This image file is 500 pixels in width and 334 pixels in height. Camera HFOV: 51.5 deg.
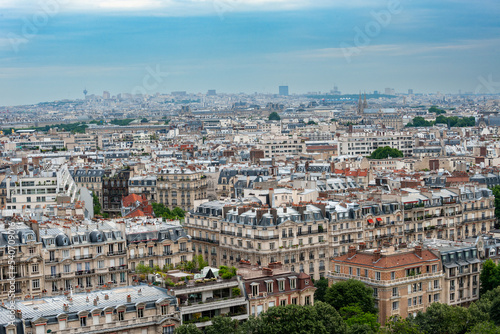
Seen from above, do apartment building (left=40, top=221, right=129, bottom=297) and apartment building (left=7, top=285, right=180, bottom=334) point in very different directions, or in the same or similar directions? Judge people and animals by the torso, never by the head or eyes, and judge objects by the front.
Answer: same or similar directions

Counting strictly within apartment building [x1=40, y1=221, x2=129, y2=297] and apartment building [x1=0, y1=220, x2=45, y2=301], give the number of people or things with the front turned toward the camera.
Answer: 2

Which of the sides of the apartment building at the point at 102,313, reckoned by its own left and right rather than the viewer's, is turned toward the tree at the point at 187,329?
left

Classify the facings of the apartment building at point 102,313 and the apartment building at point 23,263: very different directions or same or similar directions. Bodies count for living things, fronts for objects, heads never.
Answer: same or similar directions

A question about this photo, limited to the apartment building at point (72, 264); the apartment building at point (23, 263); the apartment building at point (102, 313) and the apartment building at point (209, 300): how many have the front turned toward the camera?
4

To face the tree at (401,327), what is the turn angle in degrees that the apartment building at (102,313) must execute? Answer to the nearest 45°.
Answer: approximately 90° to its left

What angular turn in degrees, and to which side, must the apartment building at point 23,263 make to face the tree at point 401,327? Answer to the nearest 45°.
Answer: approximately 45° to its left

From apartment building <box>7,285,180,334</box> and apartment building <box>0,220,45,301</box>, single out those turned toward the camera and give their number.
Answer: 2

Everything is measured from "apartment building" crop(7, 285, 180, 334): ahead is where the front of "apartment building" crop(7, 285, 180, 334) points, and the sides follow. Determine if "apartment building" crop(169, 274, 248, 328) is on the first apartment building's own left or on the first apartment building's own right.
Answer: on the first apartment building's own left

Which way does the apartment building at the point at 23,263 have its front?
toward the camera

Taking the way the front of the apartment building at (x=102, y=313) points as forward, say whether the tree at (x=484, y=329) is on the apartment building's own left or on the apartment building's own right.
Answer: on the apartment building's own left

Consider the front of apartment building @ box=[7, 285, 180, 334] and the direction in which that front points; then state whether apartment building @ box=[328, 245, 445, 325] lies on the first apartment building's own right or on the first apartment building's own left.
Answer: on the first apartment building's own left

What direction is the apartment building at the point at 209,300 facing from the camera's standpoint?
toward the camera

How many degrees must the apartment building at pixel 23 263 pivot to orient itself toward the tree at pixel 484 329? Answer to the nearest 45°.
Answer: approximately 45° to its left
